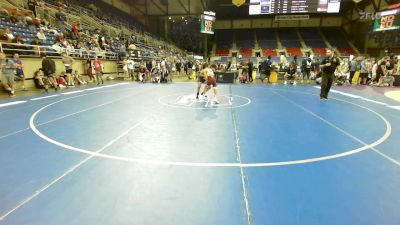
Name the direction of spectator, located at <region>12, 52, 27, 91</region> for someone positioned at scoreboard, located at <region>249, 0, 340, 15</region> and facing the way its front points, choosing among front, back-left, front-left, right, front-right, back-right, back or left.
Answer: front-right

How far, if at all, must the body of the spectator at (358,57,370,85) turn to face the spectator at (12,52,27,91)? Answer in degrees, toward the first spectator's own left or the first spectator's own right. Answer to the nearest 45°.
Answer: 0° — they already face them

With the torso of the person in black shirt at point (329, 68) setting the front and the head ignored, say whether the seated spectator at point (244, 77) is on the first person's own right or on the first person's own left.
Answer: on the first person's own right

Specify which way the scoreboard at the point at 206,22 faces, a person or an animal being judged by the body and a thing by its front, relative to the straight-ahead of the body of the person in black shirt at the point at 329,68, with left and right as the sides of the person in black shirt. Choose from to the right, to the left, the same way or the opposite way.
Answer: to the left

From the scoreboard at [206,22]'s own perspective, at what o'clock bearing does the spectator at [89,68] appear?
The spectator is roughly at 2 o'clock from the scoreboard.

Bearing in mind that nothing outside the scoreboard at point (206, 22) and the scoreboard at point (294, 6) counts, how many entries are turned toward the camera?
2

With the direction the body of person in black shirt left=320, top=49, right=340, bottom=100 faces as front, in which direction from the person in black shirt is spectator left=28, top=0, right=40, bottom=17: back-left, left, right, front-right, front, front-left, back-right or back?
front-right

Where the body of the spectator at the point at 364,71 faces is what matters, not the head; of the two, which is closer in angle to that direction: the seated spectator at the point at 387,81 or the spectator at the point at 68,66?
the spectator
